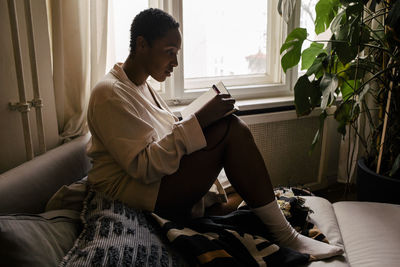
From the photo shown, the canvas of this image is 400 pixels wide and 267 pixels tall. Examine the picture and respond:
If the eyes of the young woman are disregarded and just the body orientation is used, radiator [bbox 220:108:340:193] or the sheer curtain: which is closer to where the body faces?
the radiator

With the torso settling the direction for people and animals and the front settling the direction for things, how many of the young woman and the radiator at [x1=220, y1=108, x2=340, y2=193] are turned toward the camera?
1

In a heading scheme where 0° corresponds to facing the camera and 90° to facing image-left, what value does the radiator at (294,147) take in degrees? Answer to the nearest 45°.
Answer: approximately 0°

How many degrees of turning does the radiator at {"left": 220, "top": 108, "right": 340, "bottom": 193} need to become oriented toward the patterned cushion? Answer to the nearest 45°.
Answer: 0° — it already faces it

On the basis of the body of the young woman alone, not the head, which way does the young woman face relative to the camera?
to the viewer's right

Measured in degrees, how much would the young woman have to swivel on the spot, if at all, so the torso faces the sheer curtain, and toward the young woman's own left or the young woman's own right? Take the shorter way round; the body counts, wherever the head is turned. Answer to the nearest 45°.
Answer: approximately 135° to the young woman's own left

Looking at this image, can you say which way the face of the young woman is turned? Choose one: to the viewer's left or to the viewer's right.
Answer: to the viewer's right

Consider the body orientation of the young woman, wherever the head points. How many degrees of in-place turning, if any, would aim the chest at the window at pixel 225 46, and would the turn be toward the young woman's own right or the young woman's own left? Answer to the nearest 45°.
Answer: approximately 90° to the young woman's own left

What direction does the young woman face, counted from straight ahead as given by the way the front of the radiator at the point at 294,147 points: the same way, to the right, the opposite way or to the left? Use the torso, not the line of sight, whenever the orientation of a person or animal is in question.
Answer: to the left
